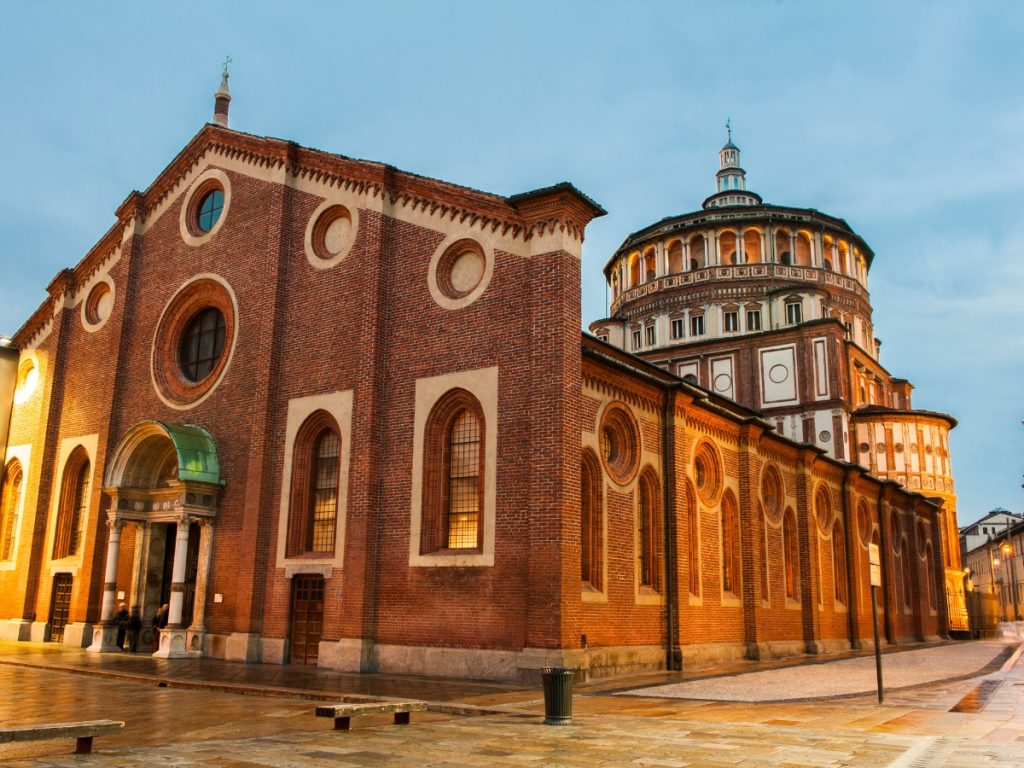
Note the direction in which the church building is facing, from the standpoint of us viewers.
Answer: facing the viewer and to the left of the viewer

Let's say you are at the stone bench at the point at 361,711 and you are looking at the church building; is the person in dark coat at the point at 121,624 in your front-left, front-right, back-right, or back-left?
front-left

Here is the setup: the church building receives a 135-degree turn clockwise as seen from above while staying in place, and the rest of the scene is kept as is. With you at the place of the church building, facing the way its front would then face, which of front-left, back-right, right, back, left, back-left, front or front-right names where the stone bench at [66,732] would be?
back

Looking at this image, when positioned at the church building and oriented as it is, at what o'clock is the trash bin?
The trash bin is roughly at 10 o'clock from the church building.
